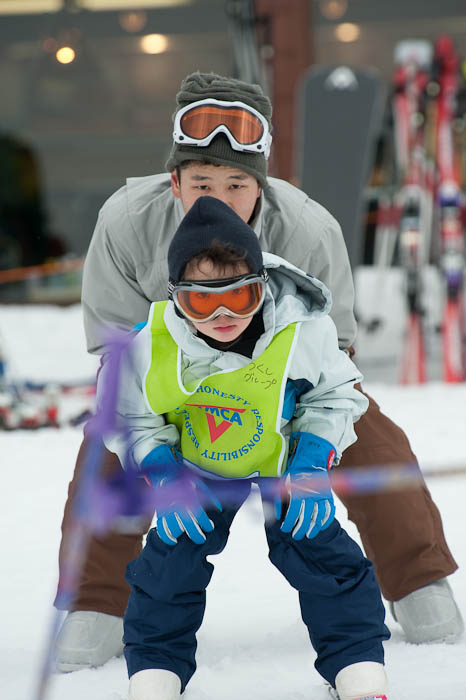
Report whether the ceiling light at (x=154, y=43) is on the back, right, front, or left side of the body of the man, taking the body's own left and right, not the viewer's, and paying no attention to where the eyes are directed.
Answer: back

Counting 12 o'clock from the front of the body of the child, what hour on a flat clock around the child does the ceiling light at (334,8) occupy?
The ceiling light is roughly at 6 o'clock from the child.

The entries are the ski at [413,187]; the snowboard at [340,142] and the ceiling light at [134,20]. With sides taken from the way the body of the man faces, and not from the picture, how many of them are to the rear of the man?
3

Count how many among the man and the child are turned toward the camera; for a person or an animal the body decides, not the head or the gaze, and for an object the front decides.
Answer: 2

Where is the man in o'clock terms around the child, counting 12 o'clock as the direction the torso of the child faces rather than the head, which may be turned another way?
The man is roughly at 6 o'clock from the child.

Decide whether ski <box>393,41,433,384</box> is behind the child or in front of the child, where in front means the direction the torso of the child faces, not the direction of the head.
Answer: behind

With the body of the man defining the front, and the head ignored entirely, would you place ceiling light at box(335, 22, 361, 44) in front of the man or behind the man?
behind

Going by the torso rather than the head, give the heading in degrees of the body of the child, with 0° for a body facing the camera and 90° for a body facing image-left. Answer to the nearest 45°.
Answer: approximately 0°

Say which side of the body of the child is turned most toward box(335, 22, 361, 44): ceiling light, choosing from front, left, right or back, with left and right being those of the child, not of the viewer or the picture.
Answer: back

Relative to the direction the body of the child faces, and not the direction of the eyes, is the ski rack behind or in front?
behind
